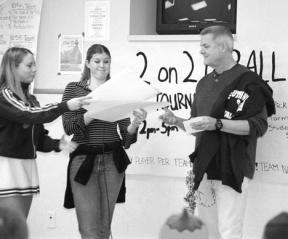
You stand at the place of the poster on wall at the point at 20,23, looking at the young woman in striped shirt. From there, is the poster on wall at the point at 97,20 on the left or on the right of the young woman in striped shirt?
left

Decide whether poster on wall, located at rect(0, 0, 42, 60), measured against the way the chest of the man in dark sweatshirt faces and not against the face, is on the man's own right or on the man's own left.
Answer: on the man's own right

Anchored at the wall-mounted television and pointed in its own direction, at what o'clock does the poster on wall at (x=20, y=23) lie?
The poster on wall is roughly at 3 o'clock from the wall-mounted television.

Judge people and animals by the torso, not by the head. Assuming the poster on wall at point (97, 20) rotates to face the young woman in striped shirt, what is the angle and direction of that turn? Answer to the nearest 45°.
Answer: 0° — it already faces them

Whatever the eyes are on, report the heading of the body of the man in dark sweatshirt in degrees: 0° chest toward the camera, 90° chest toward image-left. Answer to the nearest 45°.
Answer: approximately 45°

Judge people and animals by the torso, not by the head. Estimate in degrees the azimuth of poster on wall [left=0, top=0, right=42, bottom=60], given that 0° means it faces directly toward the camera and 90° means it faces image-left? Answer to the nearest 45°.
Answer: approximately 0°
